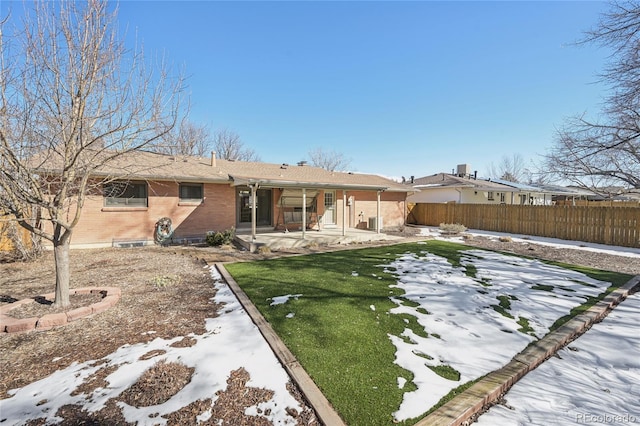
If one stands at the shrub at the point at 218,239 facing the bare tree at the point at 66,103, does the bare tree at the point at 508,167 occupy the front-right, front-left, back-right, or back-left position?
back-left

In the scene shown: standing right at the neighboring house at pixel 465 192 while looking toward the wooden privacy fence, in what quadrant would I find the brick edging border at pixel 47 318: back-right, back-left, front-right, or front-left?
front-right

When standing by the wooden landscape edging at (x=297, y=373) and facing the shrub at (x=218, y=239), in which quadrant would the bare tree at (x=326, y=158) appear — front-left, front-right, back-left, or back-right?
front-right

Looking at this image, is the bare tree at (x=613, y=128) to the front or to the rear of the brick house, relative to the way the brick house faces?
to the rear

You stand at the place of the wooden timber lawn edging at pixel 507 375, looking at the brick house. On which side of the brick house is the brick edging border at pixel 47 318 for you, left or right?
left

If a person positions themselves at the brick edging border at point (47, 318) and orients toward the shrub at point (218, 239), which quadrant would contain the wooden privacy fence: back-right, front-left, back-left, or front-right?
front-right
